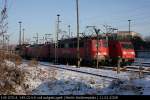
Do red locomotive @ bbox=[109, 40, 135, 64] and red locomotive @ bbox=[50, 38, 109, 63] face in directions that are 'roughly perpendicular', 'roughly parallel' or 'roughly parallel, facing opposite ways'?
roughly parallel

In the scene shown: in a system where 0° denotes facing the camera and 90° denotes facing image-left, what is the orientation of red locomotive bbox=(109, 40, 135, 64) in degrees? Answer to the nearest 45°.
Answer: approximately 315°

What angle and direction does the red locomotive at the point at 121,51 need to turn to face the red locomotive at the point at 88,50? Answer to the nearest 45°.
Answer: approximately 135° to its right

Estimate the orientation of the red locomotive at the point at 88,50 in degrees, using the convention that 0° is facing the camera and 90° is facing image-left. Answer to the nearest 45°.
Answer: approximately 315°

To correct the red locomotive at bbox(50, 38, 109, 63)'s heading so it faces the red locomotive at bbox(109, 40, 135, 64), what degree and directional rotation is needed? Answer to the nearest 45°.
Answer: approximately 45° to its left

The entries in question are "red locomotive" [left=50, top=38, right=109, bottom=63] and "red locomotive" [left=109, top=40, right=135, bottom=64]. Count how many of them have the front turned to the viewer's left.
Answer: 0
